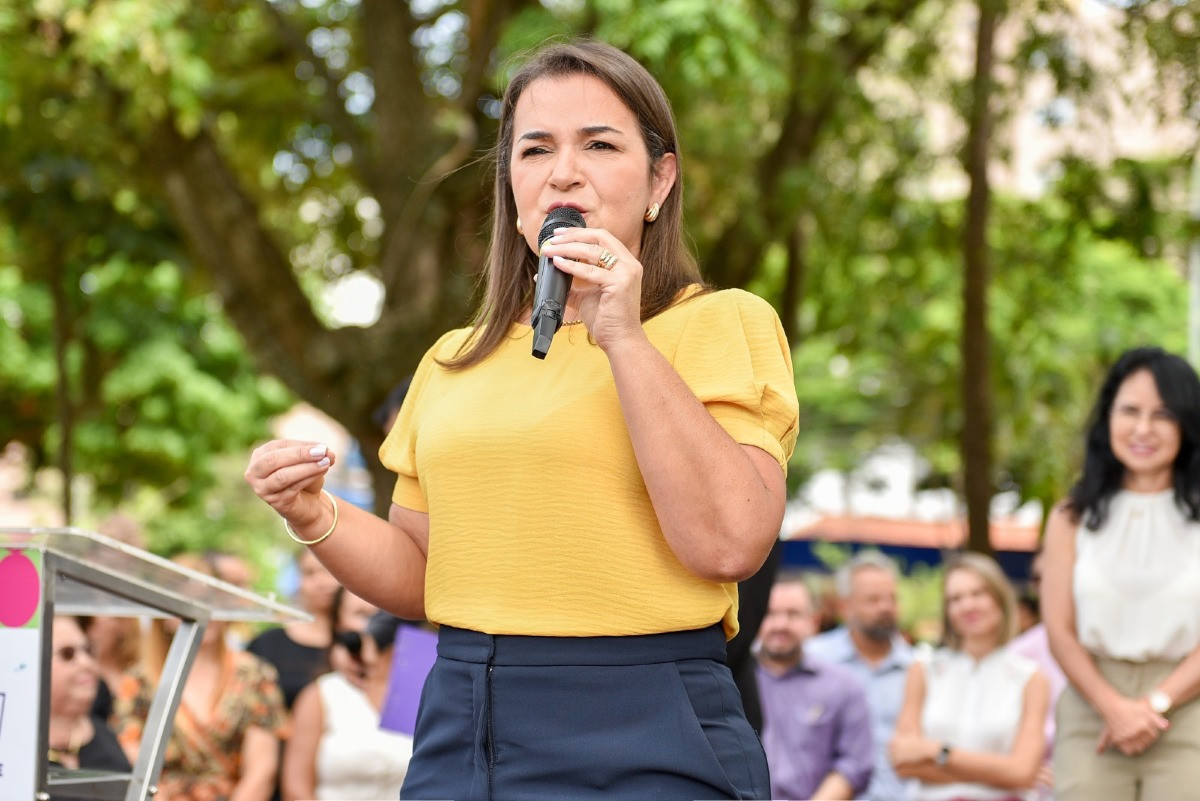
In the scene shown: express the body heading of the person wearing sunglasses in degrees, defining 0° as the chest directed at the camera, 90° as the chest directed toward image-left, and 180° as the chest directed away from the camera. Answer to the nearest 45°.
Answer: approximately 315°

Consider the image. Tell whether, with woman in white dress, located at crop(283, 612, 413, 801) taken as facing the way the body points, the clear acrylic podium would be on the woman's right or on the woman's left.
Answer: on the woman's right

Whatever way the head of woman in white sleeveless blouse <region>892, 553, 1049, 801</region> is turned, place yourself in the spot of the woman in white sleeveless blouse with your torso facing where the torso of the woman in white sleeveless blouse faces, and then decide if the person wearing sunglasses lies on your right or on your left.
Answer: on your right

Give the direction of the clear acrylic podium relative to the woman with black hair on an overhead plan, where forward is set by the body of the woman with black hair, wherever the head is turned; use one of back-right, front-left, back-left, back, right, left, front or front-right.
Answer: front-right

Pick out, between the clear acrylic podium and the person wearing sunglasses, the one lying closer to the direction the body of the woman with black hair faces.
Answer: the clear acrylic podium

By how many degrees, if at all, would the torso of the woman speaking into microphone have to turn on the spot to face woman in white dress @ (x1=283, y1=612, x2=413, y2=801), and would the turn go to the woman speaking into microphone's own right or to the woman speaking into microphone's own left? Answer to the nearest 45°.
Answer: approximately 135° to the woman speaking into microphone's own right

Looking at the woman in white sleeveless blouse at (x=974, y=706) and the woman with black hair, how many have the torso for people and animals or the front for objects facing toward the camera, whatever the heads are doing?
2

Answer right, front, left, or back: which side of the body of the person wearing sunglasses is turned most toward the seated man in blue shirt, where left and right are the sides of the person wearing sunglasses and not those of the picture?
left
